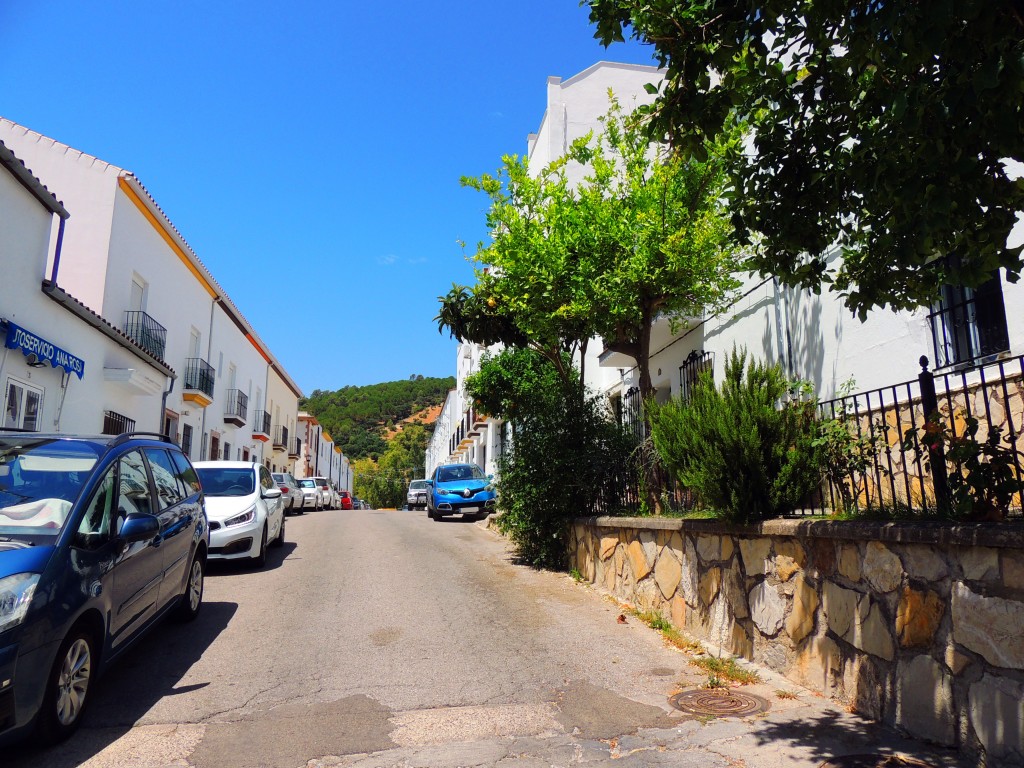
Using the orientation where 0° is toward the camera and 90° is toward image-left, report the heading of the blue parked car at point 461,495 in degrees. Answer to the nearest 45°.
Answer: approximately 0°

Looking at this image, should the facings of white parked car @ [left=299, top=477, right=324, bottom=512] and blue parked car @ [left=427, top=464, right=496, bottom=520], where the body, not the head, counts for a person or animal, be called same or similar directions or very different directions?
same or similar directions

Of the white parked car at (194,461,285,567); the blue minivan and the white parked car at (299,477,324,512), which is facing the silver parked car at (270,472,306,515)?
the white parked car at (299,477,324,512)

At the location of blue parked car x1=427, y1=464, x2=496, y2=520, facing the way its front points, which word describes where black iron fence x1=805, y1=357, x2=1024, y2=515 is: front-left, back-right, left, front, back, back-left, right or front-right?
front

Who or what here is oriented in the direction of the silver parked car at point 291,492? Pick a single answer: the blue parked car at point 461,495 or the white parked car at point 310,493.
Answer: the white parked car

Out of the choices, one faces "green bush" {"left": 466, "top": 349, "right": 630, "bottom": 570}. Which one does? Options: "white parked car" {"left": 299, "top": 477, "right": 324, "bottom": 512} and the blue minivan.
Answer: the white parked car

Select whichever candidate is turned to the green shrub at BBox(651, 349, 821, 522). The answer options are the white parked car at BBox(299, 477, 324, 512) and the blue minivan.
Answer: the white parked car

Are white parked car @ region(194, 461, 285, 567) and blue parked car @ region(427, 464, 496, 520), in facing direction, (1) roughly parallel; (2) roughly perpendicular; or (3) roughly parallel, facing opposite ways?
roughly parallel

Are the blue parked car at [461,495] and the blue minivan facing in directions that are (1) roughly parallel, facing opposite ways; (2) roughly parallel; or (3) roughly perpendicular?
roughly parallel

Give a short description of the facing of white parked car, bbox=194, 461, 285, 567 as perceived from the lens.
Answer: facing the viewer

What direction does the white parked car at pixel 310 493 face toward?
toward the camera

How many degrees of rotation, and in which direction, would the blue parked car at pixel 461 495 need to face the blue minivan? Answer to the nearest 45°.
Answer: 0° — it already faces it

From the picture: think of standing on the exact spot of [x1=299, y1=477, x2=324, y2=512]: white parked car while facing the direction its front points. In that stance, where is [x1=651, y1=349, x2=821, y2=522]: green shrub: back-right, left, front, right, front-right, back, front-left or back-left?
front

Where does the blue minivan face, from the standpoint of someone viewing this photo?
facing the viewer and to the left of the viewer

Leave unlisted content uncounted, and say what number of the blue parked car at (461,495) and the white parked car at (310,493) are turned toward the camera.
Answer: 2
